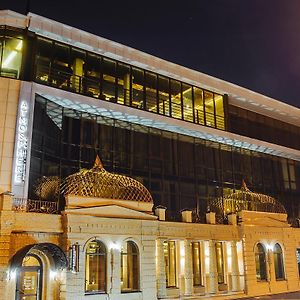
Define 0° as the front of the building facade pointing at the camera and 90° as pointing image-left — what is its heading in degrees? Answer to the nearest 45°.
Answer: approximately 315°
